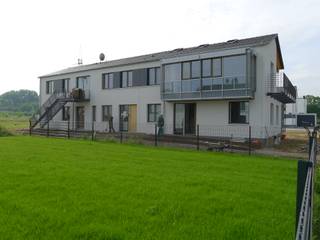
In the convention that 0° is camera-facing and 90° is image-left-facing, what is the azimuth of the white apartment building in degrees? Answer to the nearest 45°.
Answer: approximately 45°
